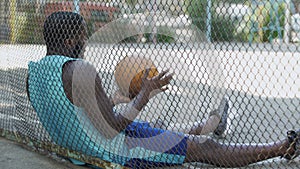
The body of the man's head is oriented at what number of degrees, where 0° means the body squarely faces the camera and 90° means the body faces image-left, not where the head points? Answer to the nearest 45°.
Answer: approximately 225°

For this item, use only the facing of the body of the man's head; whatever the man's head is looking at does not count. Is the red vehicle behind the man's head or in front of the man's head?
in front
